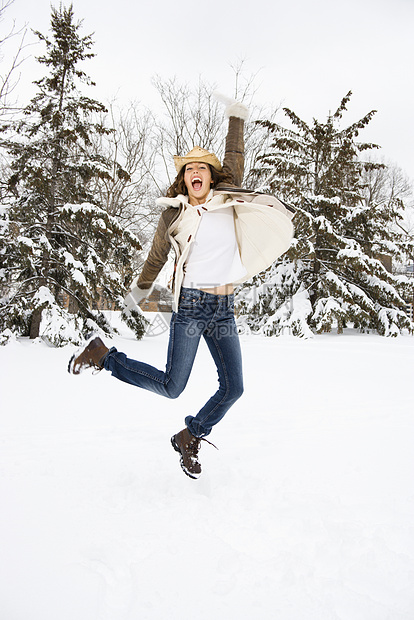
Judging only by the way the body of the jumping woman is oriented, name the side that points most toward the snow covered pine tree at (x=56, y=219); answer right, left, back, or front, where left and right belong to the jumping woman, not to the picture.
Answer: back

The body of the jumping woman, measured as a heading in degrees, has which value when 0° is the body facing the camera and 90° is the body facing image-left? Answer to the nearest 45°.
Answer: approximately 0°

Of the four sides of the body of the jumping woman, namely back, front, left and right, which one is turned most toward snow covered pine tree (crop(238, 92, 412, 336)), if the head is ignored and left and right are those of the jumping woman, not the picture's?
back
